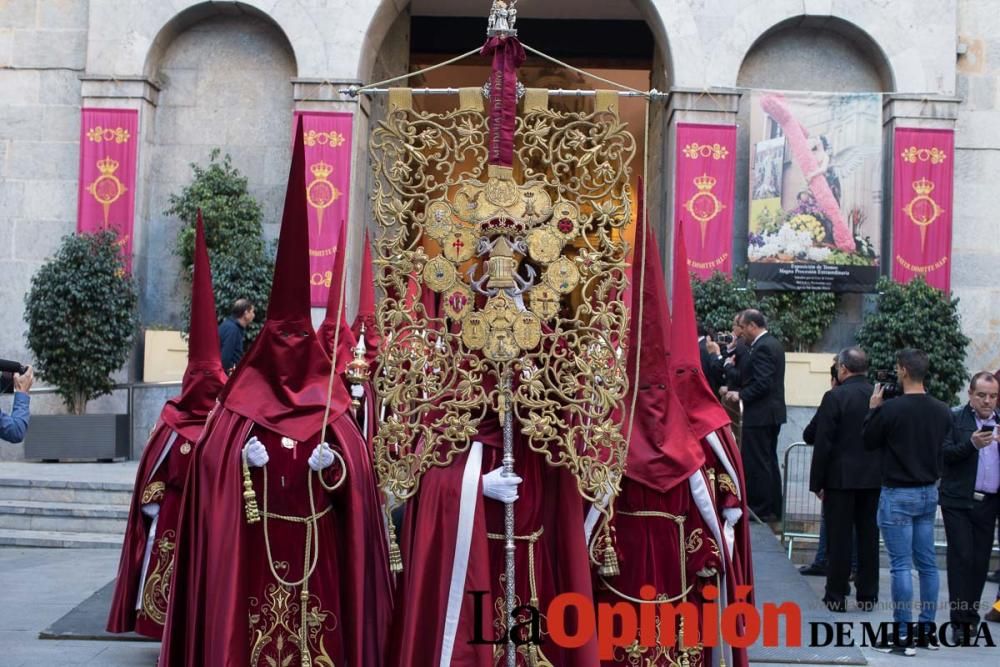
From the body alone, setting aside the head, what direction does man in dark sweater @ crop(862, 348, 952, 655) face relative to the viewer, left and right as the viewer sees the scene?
facing away from the viewer and to the left of the viewer

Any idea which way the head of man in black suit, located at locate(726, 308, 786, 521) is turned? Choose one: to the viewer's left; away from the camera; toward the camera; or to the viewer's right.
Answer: to the viewer's left

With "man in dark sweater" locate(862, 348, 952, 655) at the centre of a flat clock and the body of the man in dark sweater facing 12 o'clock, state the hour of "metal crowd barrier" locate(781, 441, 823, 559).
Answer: The metal crowd barrier is roughly at 1 o'clock from the man in dark sweater.

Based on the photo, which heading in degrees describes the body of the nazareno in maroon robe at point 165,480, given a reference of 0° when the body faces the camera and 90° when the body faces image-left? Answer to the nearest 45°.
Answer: approximately 315°

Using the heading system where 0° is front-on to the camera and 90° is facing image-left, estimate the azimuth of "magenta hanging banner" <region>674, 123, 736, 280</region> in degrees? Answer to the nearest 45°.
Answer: approximately 0°

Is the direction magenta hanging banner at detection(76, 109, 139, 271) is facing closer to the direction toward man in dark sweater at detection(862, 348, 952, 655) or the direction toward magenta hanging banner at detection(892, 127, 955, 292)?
the man in dark sweater

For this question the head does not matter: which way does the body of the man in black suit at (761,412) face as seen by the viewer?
to the viewer's left

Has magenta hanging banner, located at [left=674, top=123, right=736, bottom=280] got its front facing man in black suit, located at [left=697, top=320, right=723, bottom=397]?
yes
